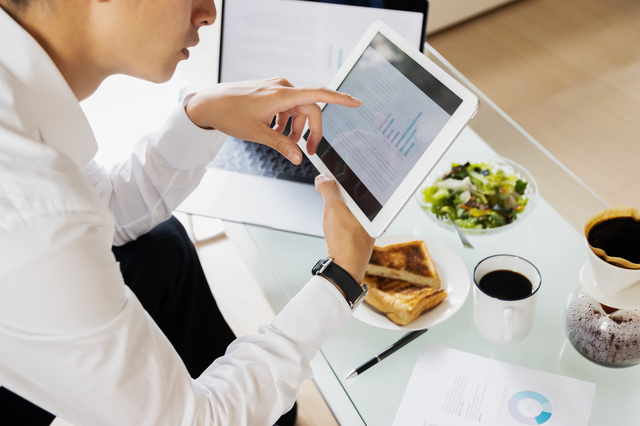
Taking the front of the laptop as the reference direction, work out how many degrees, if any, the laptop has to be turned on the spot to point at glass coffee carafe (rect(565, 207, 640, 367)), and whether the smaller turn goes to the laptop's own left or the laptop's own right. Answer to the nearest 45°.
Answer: approximately 45° to the laptop's own left

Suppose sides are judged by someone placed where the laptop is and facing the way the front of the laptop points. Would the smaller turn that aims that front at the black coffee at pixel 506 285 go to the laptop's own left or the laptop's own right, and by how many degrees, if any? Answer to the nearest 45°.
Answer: approximately 45° to the laptop's own left

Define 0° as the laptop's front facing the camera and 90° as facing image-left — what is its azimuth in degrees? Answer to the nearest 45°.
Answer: approximately 0°

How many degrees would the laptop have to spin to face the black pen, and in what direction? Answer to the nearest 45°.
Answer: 0° — it already faces it

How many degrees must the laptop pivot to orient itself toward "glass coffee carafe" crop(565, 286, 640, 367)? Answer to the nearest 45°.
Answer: approximately 45° to its left

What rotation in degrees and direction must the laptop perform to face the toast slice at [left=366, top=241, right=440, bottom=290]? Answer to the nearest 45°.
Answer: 0° — it already faces it
